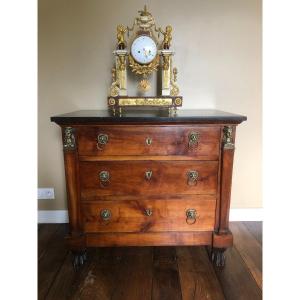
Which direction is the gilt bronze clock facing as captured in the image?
toward the camera

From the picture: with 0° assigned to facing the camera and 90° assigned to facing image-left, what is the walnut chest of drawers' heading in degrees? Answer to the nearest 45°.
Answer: approximately 0°
